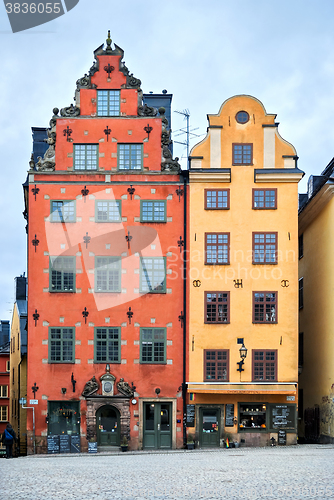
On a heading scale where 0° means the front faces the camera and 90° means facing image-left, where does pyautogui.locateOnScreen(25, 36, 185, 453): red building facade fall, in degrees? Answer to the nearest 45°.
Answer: approximately 0°

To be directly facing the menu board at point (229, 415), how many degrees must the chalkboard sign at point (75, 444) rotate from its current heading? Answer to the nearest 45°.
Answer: approximately 90° to its left

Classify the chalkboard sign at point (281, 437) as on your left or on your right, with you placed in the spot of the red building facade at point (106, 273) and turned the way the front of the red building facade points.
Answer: on your left

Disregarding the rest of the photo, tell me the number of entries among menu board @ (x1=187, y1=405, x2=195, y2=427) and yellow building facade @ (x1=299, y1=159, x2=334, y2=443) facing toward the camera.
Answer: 1

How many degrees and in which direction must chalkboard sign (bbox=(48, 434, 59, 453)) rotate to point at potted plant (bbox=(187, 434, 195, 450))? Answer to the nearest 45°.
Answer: approximately 90° to its left
